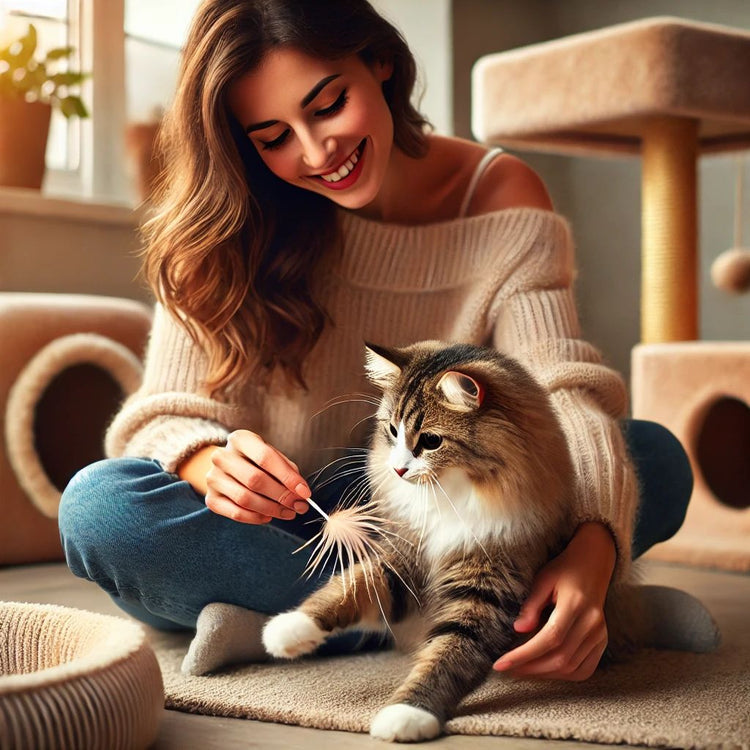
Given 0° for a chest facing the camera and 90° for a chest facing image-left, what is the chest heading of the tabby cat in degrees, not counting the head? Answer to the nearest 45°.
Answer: approximately 45°

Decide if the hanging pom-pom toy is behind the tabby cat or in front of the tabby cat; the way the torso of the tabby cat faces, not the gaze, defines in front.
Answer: behind

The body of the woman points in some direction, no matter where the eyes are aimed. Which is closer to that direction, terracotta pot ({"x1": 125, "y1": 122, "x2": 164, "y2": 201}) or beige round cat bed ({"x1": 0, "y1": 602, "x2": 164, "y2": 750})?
the beige round cat bed

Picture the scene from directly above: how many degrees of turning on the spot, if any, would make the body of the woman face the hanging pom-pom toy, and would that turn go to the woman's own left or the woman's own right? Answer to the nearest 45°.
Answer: approximately 135° to the woman's own left

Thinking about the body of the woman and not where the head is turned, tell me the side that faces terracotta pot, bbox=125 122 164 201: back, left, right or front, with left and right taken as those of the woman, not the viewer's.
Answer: back

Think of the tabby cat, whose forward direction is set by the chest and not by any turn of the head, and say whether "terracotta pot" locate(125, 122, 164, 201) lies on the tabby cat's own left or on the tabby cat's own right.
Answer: on the tabby cat's own right
